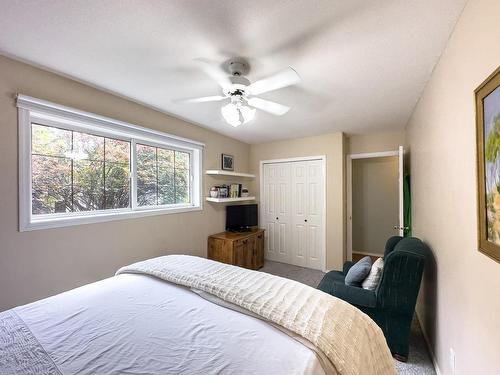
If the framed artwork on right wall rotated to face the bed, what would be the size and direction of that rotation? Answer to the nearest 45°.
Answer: approximately 45° to its left

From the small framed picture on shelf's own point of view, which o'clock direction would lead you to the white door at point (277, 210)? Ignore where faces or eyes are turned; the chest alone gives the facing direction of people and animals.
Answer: The white door is roughly at 10 o'clock from the small framed picture on shelf.

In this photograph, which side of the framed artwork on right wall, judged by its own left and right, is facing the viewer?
left

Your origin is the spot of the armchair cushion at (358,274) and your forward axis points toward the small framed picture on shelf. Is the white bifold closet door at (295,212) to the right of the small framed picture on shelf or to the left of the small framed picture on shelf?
right

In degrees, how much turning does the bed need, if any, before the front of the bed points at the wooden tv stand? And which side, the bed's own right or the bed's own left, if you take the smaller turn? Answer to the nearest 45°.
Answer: approximately 45° to the bed's own left

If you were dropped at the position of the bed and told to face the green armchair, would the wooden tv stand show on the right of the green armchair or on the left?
left

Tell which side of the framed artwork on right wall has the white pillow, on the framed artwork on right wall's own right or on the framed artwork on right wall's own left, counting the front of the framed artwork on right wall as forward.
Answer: on the framed artwork on right wall's own right

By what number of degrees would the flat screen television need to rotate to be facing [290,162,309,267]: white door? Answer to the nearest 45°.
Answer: approximately 45° to its left

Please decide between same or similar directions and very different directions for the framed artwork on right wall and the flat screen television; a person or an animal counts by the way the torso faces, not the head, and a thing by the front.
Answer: very different directions

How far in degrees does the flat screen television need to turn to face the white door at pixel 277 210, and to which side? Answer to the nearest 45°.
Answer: approximately 90° to its left

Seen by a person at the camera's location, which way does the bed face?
facing away from the viewer and to the right of the viewer

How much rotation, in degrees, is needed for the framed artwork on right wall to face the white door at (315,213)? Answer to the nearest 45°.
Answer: approximately 45° to its right

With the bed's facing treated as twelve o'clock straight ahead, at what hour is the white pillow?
The white pillow is roughly at 1 o'clock from the bed.
